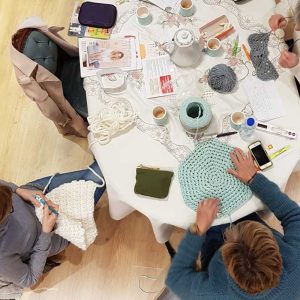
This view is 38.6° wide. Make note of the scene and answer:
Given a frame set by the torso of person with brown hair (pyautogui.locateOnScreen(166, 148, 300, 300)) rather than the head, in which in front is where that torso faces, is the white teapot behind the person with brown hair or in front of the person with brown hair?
in front

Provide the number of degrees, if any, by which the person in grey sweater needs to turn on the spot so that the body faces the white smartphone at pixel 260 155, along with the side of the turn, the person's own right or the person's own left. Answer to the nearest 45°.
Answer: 0° — they already face it

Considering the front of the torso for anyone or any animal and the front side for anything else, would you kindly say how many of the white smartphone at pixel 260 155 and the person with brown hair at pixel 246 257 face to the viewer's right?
0

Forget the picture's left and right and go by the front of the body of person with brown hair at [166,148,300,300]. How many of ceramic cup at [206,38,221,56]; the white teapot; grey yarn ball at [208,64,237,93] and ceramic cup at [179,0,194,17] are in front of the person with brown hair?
4

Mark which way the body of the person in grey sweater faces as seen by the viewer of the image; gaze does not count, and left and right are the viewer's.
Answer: facing to the right of the viewer

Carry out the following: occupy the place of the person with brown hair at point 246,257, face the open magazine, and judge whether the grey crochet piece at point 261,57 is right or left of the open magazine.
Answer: right

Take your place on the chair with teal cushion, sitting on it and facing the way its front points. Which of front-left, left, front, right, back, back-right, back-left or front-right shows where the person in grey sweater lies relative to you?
front-right
